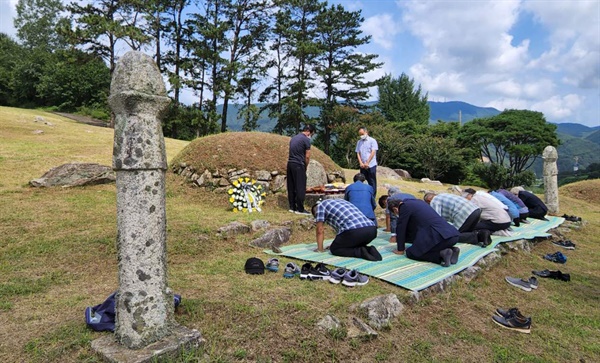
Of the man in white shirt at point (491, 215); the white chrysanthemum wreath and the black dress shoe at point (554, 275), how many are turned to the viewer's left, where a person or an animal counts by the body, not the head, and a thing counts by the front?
2

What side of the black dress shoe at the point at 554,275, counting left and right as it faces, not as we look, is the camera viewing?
left

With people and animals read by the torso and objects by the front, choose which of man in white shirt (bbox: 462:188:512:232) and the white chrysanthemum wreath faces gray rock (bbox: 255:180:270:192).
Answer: the man in white shirt

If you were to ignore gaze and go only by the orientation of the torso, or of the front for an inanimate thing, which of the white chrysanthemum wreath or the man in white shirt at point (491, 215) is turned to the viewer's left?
the man in white shirt

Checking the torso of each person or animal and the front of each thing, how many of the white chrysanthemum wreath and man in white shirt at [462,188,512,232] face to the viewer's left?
1

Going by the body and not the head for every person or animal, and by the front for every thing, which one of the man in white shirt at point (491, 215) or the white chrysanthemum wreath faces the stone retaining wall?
the man in white shirt

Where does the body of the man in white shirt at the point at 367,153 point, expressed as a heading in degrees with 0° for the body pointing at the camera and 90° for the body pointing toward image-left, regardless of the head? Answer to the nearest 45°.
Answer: approximately 45°

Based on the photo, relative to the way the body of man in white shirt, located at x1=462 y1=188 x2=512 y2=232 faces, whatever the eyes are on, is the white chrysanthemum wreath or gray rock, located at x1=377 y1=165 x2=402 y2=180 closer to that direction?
the white chrysanthemum wreath

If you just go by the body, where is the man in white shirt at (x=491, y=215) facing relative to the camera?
to the viewer's left

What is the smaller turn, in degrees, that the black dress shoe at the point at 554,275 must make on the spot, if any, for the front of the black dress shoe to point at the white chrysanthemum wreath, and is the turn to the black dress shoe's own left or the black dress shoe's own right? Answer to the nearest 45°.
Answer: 0° — it already faces it
